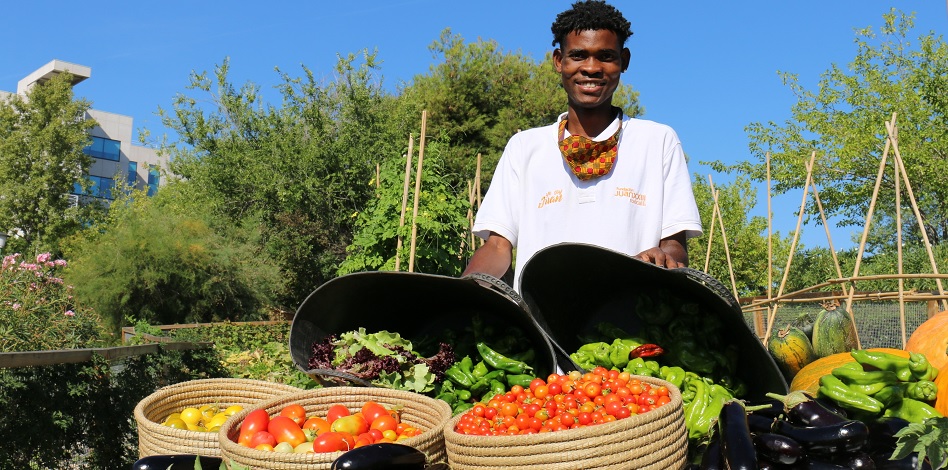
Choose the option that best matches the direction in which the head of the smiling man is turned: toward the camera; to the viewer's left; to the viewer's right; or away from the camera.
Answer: toward the camera

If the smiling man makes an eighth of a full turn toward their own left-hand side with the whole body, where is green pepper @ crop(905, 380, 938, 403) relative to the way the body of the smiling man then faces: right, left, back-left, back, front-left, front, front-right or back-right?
front-left

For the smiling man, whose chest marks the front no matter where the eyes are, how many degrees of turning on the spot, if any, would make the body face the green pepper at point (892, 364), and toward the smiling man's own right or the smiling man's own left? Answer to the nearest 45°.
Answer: approximately 90° to the smiling man's own left

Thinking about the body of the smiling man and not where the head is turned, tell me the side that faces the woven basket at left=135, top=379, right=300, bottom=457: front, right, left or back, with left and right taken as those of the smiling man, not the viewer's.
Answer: right

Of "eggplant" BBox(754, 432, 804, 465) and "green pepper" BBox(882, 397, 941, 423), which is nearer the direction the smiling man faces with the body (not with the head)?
the eggplant

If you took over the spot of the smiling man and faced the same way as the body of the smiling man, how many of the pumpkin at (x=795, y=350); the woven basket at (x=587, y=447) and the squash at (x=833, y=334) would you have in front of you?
1

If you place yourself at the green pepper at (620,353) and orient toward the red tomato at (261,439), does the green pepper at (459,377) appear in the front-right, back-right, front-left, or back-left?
front-right

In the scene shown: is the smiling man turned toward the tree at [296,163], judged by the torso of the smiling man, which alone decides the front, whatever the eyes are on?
no

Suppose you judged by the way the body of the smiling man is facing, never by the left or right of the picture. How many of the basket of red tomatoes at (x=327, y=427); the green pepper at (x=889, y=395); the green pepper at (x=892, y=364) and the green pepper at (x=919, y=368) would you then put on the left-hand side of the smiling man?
3

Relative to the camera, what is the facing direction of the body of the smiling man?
toward the camera

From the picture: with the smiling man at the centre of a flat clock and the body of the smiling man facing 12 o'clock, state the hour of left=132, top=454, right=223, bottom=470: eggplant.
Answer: The eggplant is roughly at 2 o'clock from the smiling man.

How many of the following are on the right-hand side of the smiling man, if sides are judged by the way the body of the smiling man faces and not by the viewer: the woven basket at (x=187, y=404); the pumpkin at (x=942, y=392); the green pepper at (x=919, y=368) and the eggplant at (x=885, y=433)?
1

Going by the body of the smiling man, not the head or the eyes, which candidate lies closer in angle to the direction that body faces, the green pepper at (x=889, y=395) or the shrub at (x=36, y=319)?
the green pepper

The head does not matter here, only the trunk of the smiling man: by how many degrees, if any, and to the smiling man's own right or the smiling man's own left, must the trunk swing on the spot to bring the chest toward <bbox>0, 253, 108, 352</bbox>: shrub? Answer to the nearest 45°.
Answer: approximately 135° to the smiling man's own right

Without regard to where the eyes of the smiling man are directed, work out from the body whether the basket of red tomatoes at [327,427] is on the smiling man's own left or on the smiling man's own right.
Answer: on the smiling man's own right

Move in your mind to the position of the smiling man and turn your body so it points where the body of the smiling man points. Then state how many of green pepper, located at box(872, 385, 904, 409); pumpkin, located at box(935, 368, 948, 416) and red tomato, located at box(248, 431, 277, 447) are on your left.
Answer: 2
